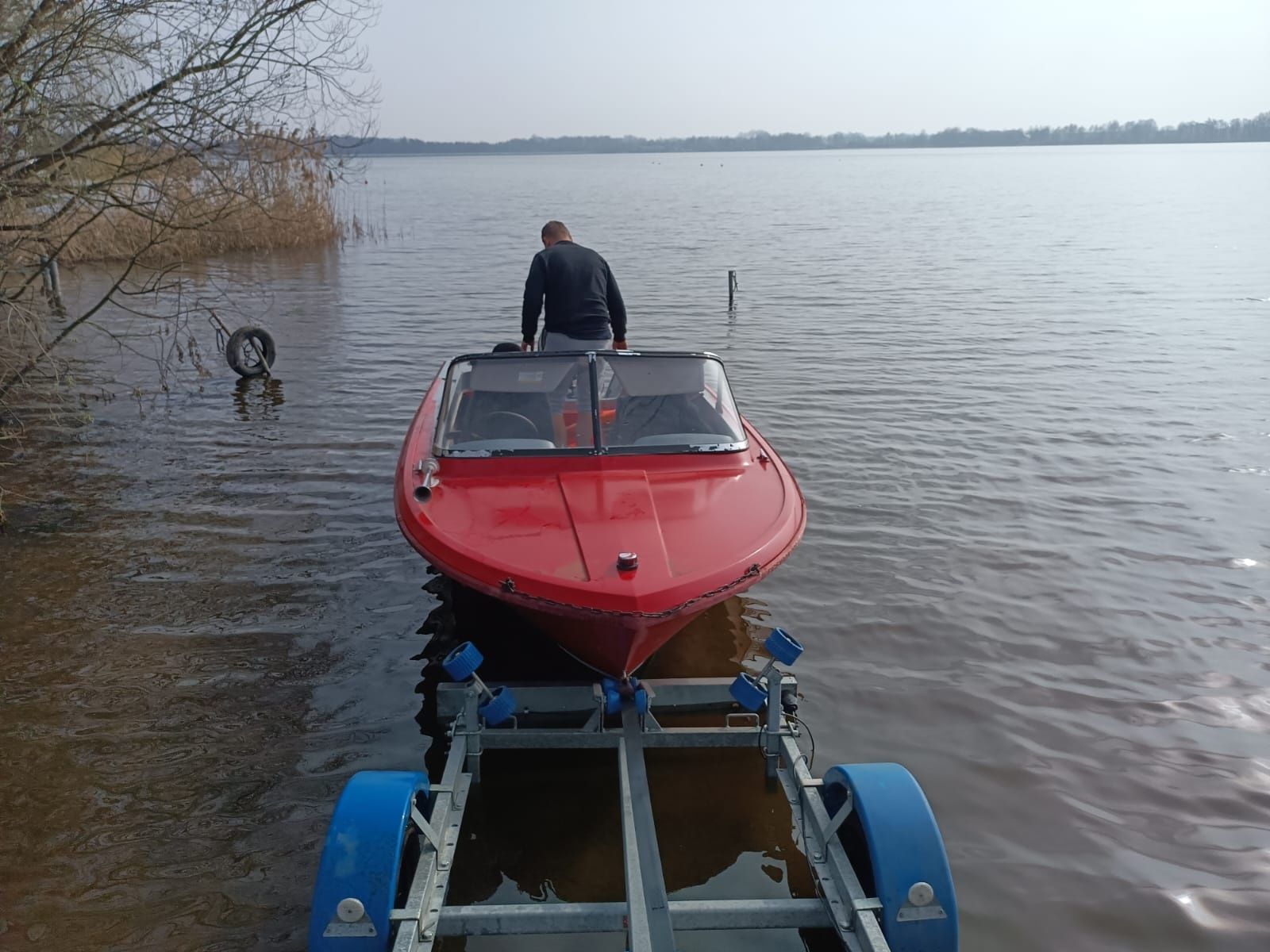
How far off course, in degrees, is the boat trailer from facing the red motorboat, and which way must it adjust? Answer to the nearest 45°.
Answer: approximately 180°

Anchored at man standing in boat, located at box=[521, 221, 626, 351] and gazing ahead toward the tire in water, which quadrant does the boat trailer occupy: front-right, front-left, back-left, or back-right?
back-left

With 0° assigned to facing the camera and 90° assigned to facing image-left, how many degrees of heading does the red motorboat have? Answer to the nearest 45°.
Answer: approximately 0°

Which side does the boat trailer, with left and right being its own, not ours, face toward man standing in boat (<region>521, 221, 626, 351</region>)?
back

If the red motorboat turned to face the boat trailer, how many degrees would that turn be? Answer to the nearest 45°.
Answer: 0° — it already faces it

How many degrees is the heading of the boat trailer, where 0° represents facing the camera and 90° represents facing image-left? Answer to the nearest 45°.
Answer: approximately 0°

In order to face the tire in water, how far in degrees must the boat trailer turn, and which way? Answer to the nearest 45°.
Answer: approximately 135° to its right

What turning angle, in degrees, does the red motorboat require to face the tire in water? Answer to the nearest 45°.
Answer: approximately 135° to its right

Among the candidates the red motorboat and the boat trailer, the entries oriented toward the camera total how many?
2
